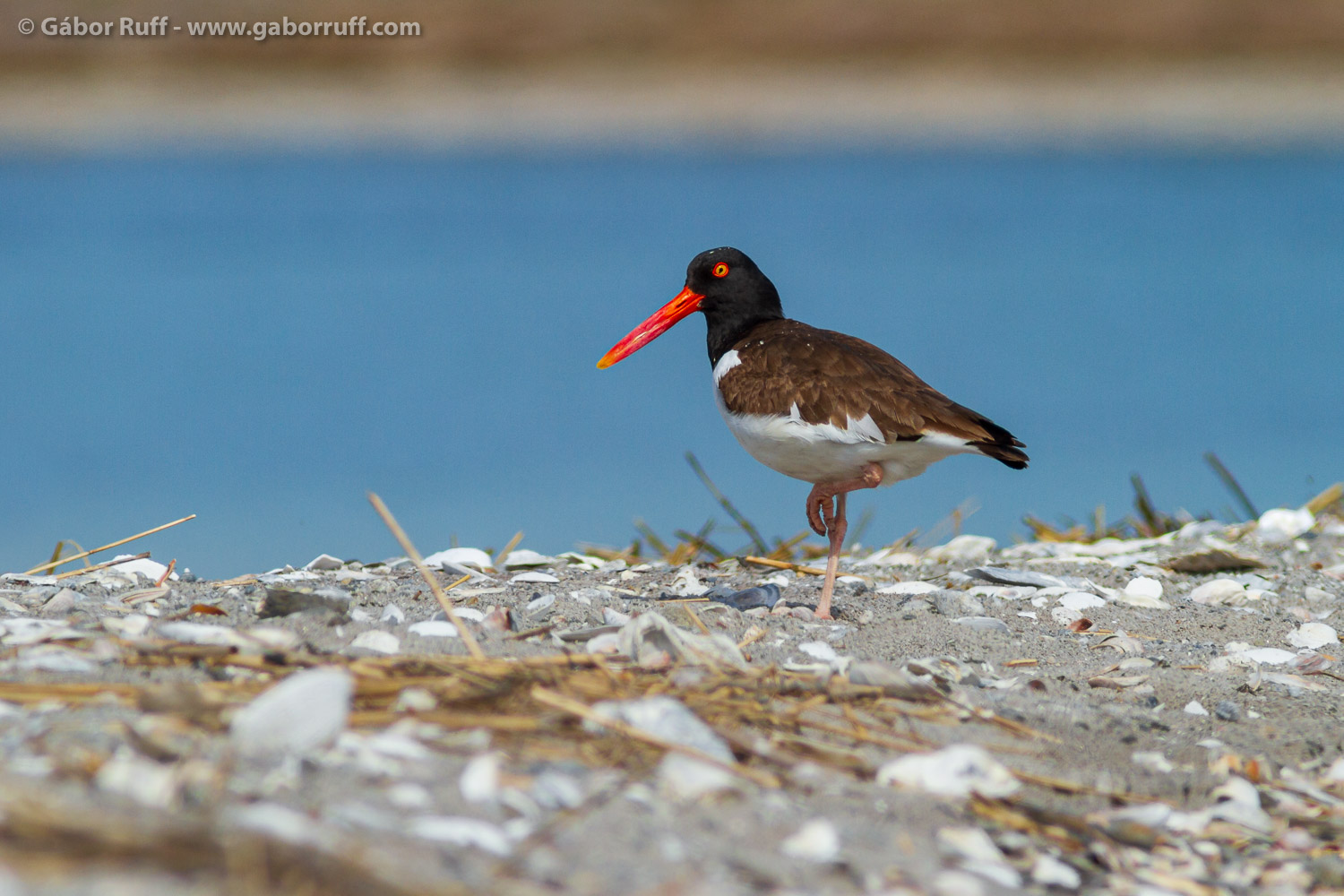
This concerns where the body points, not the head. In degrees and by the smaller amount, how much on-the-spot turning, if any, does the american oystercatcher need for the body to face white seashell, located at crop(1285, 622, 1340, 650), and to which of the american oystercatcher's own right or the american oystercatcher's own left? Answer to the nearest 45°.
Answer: approximately 180°

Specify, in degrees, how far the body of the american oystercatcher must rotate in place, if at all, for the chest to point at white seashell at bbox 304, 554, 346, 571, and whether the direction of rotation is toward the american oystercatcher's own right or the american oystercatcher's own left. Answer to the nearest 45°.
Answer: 0° — it already faces it

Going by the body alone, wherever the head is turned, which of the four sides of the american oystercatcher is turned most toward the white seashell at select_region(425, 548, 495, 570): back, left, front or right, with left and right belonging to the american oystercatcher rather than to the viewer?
front

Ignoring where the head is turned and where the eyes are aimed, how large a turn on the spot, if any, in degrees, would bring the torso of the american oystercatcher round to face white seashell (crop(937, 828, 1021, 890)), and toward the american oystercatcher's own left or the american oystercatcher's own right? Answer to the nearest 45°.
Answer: approximately 90° to the american oystercatcher's own left

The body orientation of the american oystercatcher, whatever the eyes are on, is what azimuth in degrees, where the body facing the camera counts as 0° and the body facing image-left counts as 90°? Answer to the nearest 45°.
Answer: approximately 90°

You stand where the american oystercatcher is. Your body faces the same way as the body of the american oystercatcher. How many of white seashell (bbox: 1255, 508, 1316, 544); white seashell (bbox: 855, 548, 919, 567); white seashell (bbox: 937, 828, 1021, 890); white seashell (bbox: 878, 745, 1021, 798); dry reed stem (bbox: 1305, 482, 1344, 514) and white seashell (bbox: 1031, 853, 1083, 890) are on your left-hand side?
3

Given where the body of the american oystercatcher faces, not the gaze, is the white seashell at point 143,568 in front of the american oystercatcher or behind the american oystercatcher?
in front

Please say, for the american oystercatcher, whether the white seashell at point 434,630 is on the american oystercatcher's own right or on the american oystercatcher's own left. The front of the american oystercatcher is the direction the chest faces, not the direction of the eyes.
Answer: on the american oystercatcher's own left

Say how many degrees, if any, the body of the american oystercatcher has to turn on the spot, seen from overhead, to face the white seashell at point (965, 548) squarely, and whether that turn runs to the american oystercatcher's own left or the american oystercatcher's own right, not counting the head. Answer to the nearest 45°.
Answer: approximately 90° to the american oystercatcher's own right

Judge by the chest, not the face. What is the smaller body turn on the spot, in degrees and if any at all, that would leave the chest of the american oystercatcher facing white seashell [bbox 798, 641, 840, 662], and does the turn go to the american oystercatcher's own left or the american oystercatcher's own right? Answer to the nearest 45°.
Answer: approximately 90° to the american oystercatcher's own left

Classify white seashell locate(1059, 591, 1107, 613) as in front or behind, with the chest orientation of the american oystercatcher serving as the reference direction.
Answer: behind

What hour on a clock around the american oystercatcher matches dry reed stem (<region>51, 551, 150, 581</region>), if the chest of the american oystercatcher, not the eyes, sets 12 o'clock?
The dry reed stem is roughly at 12 o'clock from the american oystercatcher.

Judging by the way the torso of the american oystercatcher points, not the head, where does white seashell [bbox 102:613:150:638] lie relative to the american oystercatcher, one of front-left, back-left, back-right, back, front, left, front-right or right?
front-left

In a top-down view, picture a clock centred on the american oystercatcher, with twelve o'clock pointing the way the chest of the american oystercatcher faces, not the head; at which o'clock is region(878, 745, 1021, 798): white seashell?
The white seashell is roughly at 9 o'clock from the american oystercatcher.

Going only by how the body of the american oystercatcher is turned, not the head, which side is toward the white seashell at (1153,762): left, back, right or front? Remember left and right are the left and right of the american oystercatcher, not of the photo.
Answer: left
